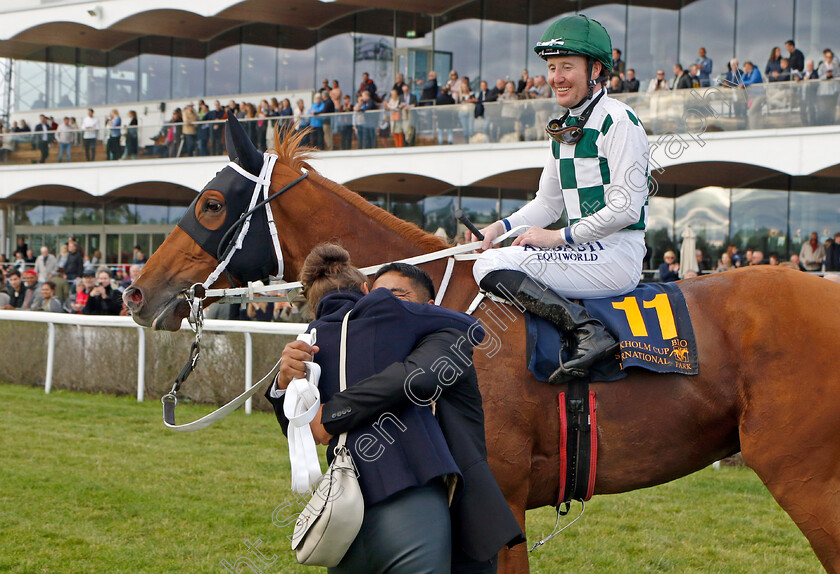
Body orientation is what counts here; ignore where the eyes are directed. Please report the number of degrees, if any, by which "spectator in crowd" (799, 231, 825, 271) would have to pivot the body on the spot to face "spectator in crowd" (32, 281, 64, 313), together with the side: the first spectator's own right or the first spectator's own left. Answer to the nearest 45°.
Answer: approximately 45° to the first spectator's own right

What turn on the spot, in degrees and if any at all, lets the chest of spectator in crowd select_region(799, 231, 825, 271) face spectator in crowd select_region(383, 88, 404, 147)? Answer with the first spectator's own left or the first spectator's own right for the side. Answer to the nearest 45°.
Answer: approximately 90° to the first spectator's own right

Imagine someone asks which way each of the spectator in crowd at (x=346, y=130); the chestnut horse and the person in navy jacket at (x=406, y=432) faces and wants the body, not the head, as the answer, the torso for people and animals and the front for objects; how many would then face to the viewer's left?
1

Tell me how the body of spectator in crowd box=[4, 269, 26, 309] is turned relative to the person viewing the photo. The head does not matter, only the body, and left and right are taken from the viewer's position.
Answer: facing the viewer

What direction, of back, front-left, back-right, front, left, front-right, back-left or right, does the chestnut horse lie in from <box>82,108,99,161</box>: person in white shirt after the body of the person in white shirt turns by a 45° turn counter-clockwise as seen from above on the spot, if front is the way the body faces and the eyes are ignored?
front-right

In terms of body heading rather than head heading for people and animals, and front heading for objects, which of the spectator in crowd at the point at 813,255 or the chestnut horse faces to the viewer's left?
the chestnut horse

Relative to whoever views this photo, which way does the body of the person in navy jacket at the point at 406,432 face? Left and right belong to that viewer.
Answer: facing away from the viewer and to the right of the viewer

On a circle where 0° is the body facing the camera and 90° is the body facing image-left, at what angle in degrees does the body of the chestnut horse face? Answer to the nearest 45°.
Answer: approximately 90°

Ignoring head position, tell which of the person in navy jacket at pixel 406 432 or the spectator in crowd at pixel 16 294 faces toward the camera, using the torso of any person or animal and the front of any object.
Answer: the spectator in crowd

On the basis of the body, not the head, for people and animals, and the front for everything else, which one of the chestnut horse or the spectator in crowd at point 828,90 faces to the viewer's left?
the chestnut horse

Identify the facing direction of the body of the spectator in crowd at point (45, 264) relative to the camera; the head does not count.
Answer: toward the camera

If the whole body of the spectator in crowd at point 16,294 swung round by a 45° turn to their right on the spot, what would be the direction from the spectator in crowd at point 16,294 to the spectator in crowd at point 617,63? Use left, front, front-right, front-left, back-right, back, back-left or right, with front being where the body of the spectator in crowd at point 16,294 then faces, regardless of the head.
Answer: back-left

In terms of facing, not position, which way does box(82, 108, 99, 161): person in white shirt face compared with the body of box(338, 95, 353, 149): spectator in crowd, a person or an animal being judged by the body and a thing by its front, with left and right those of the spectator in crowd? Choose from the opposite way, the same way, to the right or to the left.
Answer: the same way
